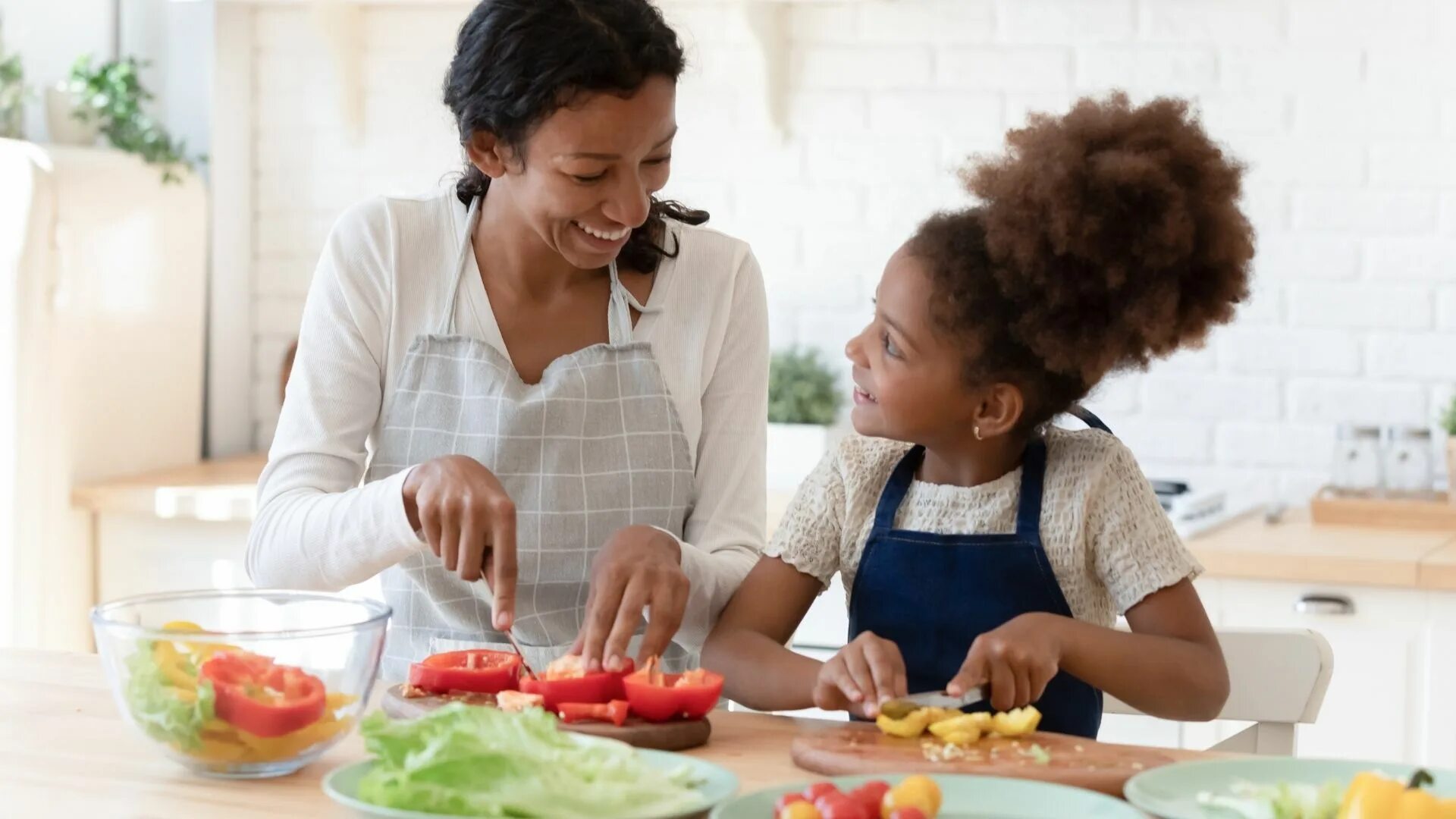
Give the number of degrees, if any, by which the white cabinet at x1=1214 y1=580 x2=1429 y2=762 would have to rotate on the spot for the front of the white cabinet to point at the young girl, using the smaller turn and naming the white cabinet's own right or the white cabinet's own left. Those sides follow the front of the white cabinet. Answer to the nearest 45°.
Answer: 0° — it already faces them

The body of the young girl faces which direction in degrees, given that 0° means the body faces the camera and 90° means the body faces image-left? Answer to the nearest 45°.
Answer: approximately 0°

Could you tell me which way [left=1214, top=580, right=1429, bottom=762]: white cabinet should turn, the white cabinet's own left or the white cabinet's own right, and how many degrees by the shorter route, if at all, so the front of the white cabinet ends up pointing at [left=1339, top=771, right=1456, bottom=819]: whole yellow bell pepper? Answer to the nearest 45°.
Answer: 0° — it already faces it

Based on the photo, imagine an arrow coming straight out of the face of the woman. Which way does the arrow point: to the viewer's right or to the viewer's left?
to the viewer's right

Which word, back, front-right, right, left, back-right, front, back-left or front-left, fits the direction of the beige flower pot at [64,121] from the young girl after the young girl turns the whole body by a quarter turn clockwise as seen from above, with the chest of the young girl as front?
front-right

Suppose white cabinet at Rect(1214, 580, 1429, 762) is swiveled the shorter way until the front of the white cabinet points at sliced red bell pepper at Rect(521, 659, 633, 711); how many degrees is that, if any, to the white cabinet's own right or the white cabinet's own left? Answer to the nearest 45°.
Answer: approximately 45° to the white cabinet's own right

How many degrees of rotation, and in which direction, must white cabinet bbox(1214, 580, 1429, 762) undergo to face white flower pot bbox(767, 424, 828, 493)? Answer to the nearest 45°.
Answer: approximately 90° to its right

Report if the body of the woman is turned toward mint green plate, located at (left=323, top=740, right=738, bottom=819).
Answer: yes

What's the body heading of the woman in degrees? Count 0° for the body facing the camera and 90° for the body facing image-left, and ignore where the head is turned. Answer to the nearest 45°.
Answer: approximately 0°

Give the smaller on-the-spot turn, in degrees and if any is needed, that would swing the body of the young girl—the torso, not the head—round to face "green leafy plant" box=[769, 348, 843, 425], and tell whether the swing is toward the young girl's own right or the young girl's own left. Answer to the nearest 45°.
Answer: approximately 180°
